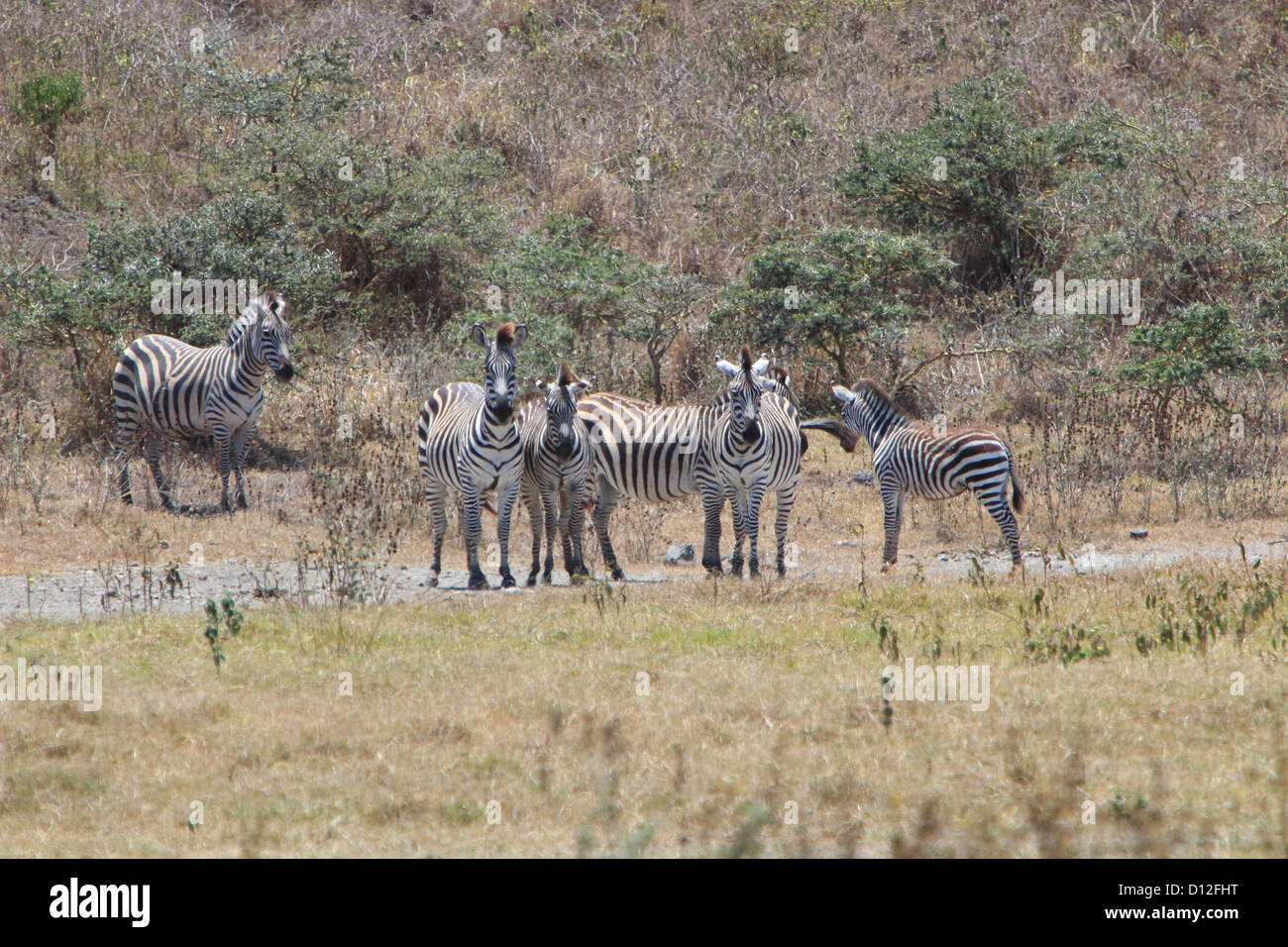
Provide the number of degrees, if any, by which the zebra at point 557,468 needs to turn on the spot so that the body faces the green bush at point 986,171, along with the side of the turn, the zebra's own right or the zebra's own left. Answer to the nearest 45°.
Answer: approximately 135° to the zebra's own left

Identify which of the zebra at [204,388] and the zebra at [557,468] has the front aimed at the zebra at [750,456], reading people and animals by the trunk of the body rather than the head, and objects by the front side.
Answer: the zebra at [204,388]

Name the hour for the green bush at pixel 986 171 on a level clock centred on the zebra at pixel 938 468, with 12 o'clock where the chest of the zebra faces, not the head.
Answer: The green bush is roughly at 3 o'clock from the zebra.

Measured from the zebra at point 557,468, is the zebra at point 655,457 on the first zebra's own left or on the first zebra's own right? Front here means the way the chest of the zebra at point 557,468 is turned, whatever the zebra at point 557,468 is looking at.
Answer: on the first zebra's own left

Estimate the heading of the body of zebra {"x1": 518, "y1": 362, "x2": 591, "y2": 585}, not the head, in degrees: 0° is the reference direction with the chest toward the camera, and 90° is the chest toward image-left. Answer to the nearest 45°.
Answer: approximately 0°

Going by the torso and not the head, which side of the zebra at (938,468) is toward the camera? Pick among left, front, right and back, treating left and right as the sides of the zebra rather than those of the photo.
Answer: left

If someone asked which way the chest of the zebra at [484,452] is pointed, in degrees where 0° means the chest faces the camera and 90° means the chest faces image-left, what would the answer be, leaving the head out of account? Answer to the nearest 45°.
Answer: approximately 315°

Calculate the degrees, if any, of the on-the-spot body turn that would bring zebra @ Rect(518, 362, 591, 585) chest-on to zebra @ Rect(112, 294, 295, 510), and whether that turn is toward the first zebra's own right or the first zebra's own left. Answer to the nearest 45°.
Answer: approximately 135° to the first zebra's own right

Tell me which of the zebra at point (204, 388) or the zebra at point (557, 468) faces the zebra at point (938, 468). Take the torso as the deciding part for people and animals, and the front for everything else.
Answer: the zebra at point (204, 388)

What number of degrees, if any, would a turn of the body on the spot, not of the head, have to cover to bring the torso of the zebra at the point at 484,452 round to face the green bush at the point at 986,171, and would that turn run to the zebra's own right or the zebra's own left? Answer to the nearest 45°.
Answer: approximately 90° to the zebra's own left

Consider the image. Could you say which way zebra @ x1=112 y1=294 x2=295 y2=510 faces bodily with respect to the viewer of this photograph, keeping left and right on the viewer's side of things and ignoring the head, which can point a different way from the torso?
facing the viewer and to the right of the viewer
